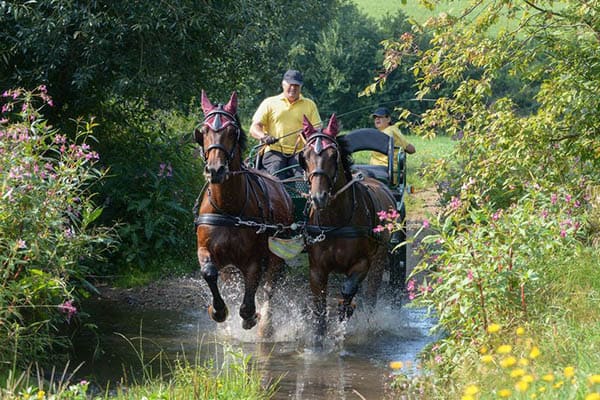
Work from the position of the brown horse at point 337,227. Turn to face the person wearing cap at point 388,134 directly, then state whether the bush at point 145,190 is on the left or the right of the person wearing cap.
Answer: left

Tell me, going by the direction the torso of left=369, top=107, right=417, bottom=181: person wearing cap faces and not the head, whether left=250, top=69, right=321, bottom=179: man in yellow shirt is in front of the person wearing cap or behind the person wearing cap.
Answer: in front

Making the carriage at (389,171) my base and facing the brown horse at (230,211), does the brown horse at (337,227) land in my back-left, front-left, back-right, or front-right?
front-left

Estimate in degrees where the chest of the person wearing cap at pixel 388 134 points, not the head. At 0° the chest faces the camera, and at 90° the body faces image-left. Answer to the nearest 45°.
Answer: approximately 45°

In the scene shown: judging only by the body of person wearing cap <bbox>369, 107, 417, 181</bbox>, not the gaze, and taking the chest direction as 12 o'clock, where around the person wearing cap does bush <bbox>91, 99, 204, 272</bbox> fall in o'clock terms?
The bush is roughly at 2 o'clock from the person wearing cap.

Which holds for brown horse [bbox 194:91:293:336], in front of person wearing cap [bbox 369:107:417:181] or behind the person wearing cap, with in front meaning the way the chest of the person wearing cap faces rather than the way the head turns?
in front

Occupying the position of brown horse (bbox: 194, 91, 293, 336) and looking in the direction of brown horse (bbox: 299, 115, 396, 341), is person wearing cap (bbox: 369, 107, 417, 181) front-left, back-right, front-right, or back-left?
front-left
